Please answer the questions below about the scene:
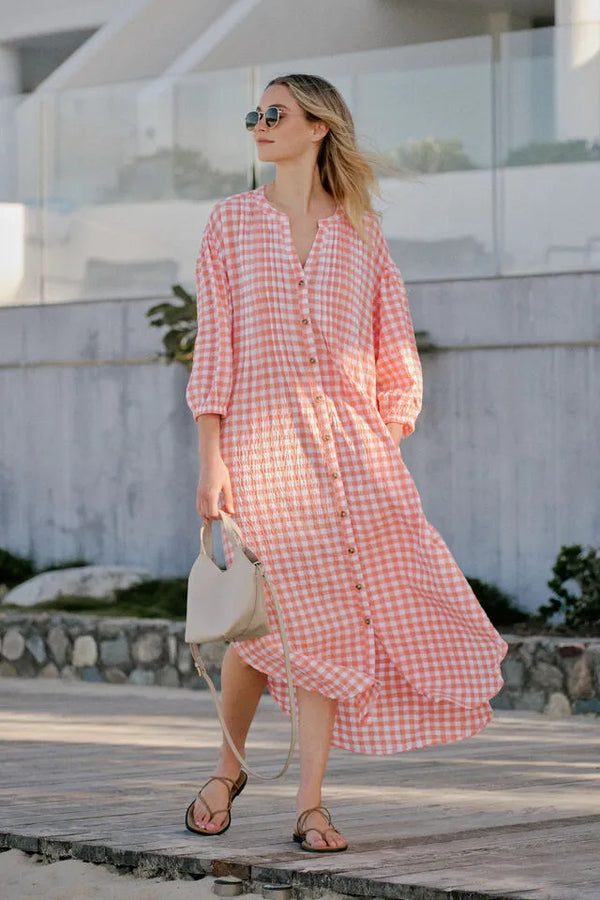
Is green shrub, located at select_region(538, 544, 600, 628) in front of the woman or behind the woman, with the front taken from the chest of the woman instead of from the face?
behind

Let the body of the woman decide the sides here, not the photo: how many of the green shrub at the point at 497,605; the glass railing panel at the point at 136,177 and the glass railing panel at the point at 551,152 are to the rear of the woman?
3

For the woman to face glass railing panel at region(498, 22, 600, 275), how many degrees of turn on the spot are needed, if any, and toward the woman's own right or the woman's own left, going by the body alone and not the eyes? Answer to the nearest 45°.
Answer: approximately 180°

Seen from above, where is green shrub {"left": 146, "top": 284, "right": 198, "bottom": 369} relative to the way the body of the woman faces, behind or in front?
behind

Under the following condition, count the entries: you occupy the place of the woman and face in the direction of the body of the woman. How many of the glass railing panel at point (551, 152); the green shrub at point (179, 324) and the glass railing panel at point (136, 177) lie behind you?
3

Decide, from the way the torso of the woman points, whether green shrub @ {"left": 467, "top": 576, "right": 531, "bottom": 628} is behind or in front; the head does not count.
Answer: behind

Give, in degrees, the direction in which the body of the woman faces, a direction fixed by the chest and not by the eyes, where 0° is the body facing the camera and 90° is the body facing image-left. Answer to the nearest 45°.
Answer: approximately 0°

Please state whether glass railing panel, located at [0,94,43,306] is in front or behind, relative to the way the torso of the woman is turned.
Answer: behind

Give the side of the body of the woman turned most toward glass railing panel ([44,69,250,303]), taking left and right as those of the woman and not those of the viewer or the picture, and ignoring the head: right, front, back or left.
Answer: back

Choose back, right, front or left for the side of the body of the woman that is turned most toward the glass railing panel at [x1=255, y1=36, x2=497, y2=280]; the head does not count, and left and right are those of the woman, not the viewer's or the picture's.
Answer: back

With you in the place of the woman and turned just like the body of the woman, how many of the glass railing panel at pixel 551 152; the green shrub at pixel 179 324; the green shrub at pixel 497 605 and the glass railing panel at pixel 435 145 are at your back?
4
